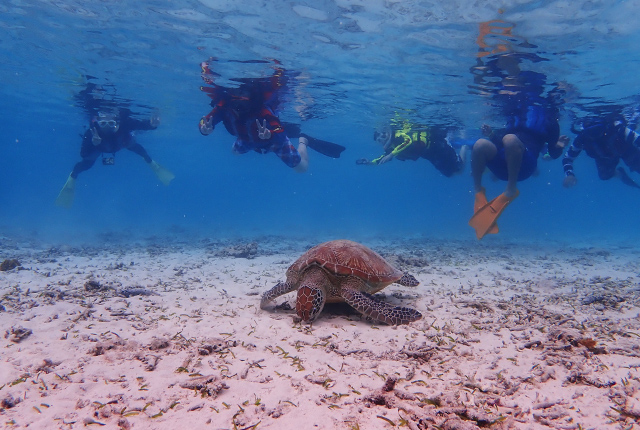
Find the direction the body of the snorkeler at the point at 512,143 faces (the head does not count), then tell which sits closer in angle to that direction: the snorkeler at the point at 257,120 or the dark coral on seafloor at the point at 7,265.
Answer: the dark coral on seafloor

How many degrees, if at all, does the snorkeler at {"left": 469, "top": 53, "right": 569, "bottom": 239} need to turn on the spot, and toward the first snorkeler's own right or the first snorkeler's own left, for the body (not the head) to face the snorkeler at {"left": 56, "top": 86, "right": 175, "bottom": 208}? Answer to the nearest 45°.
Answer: approximately 45° to the first snorkeler's own right

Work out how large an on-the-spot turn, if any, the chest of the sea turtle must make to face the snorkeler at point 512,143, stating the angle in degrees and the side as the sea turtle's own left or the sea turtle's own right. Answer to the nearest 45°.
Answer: approximately 180°

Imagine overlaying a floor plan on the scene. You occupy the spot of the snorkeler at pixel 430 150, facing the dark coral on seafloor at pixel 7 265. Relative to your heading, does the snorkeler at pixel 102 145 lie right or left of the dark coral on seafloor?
right

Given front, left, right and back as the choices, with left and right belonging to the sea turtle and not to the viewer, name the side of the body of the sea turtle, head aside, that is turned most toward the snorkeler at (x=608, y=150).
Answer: back

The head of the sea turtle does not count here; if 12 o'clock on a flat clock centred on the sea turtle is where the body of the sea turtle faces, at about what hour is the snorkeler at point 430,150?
The snorkeler is roughly at 5 o'clock from the sea turtle.
